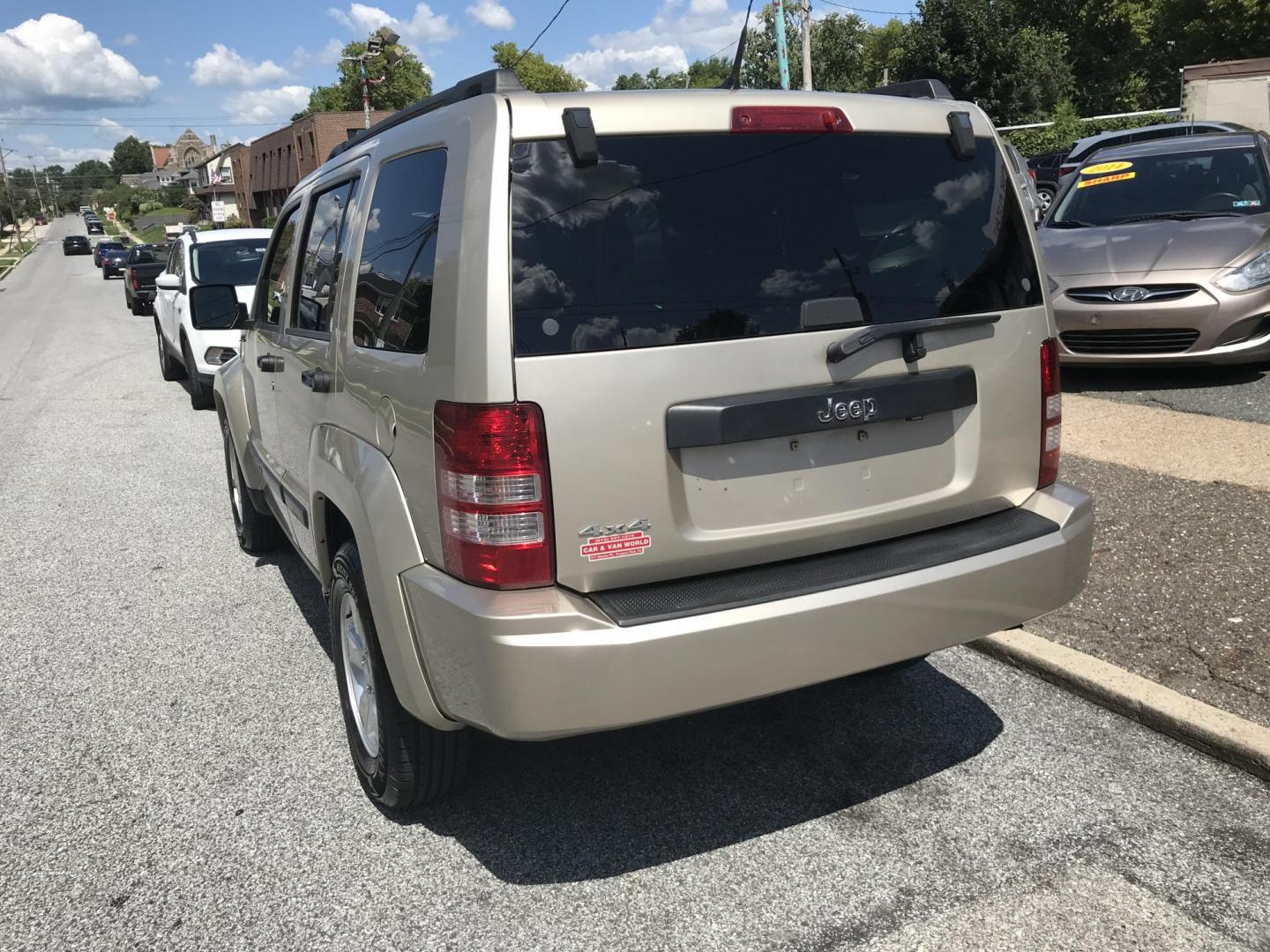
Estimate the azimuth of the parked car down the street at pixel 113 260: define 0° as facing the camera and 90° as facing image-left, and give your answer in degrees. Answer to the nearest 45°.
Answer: approximately 180°

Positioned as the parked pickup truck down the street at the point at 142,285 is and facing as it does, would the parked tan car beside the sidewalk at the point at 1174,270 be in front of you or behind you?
behind

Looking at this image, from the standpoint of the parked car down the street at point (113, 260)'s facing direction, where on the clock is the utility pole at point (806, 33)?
The utility pole is roughly at 5 o'clock from the parked car down the street.

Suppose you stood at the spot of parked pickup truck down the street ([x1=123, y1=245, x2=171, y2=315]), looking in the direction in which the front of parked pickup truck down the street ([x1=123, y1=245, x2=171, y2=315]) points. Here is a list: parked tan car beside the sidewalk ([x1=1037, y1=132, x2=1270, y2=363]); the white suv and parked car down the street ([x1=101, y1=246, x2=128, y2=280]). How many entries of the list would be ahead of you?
1

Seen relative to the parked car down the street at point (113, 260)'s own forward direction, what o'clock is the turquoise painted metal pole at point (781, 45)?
The turquoise painted metal pole is roughly at 5 o'clock from the parked car down the street.

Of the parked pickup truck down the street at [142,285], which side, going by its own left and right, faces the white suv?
back

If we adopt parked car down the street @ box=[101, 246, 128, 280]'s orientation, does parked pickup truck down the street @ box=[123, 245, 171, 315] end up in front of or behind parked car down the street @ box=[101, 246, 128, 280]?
behind

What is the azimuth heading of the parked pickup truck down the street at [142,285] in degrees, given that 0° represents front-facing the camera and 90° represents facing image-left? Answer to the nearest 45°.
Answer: approximately 180°

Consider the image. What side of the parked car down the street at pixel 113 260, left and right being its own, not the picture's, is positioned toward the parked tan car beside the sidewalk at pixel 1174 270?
back

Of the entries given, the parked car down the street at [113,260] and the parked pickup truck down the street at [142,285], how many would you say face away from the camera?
2
